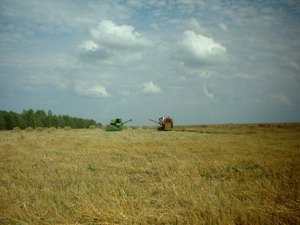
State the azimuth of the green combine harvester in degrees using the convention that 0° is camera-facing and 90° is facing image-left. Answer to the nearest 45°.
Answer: approximately 45°
